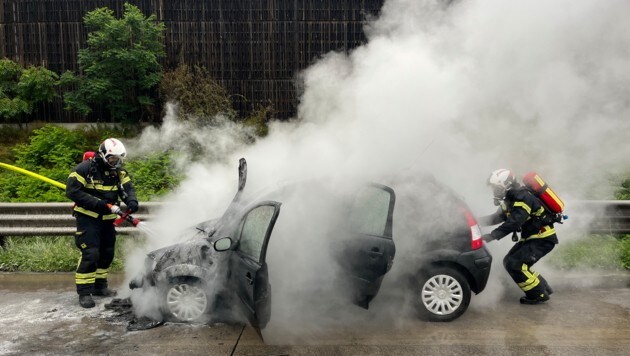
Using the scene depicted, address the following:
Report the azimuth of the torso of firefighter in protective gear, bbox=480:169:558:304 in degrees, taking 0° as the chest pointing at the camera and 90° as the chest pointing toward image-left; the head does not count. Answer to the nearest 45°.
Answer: approximately 90°

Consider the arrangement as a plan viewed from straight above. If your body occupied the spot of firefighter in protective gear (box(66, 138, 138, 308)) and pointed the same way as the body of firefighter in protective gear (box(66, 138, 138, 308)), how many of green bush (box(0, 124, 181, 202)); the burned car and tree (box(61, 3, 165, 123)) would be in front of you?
1

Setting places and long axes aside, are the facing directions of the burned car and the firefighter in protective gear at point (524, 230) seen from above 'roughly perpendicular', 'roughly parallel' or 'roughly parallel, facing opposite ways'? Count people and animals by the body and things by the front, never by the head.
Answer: roughly parallel

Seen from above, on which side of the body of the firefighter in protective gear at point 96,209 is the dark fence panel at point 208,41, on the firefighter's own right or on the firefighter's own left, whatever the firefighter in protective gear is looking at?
on the firefighter's own left

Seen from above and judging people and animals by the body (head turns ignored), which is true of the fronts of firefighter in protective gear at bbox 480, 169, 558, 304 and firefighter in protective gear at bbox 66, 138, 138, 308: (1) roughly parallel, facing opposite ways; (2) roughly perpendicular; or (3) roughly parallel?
roughly parallel, facing opposite ways

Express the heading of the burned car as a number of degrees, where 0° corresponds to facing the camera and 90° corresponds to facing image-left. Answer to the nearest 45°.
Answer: approximately 90°

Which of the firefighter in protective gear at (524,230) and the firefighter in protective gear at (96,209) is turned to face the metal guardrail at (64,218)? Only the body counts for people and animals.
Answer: the firefighter in protective gear at (524,230)

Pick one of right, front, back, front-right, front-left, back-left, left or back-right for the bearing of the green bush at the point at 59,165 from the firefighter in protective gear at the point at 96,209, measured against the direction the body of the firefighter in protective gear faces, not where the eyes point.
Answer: back-left

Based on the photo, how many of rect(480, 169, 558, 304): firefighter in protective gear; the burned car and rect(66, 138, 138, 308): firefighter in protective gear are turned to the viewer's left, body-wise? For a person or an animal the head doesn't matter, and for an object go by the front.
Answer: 2

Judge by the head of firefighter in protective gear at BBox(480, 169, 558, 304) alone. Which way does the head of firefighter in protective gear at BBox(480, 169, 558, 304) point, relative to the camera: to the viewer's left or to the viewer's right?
to the viewer's left
